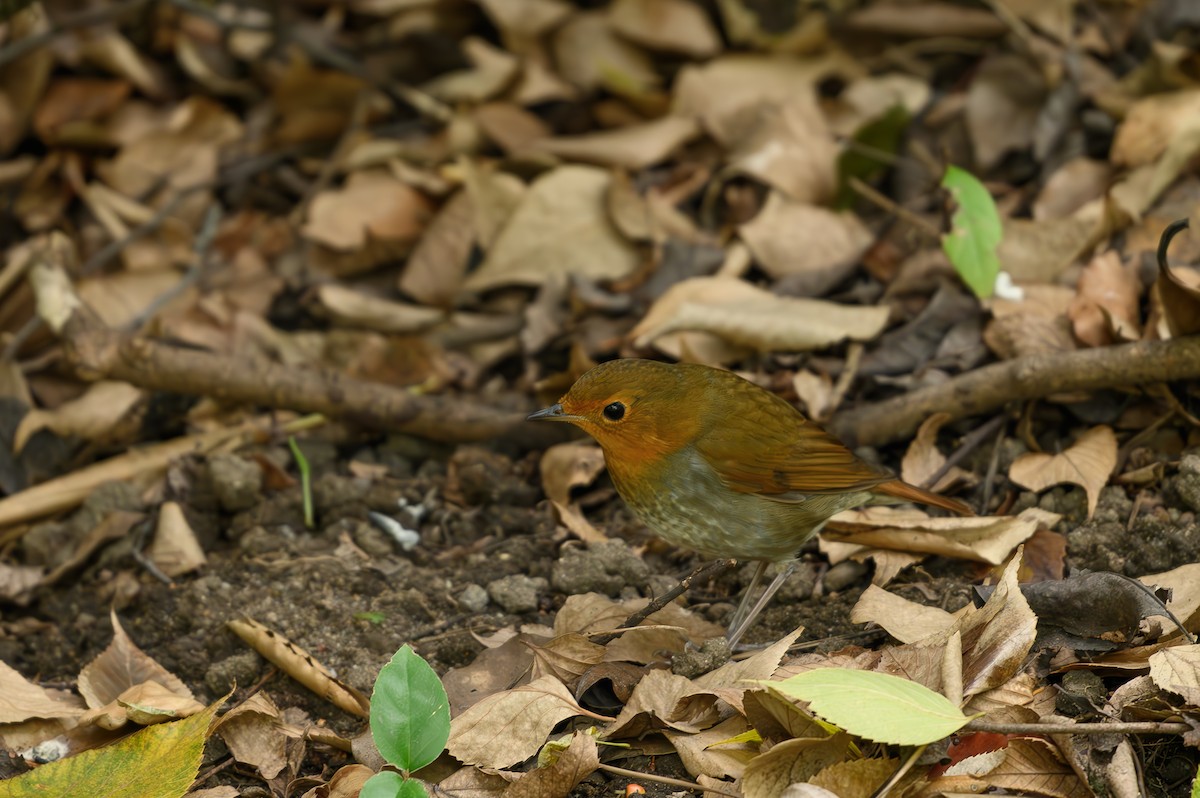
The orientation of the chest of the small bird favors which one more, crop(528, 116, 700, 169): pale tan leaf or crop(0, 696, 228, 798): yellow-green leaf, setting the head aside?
the yellow-green leaf

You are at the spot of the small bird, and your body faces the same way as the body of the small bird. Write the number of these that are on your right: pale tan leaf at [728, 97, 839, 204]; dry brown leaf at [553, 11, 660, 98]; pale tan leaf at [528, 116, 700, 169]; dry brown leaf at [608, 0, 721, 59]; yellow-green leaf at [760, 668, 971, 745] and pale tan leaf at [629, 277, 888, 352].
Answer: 5

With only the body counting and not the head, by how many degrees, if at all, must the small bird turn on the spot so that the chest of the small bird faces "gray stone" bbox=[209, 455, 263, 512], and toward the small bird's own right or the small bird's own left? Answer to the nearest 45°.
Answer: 0° — it already faces it

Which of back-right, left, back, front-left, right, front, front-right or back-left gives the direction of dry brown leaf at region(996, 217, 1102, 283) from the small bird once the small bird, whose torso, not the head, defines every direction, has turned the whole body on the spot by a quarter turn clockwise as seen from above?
front-right

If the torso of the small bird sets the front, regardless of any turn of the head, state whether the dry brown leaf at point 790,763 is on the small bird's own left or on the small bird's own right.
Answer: on the small bird's own left

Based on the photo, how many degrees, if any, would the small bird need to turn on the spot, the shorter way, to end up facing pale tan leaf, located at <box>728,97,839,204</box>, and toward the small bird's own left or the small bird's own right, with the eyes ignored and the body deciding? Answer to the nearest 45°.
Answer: approximately 90° to the small bird's own right

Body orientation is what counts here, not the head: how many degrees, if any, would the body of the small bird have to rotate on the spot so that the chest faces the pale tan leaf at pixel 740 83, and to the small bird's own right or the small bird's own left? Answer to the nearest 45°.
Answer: approximately 90° to the small bird's own right

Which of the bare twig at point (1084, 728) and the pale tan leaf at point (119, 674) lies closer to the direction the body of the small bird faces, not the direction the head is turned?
the pale tan leaf

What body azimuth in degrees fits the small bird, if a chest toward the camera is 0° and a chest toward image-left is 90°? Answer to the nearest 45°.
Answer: approximately 90°

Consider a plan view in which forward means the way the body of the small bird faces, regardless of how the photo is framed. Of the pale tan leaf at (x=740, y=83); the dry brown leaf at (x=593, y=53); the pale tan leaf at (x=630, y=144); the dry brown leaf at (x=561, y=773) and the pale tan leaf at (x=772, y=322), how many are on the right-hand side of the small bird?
4
